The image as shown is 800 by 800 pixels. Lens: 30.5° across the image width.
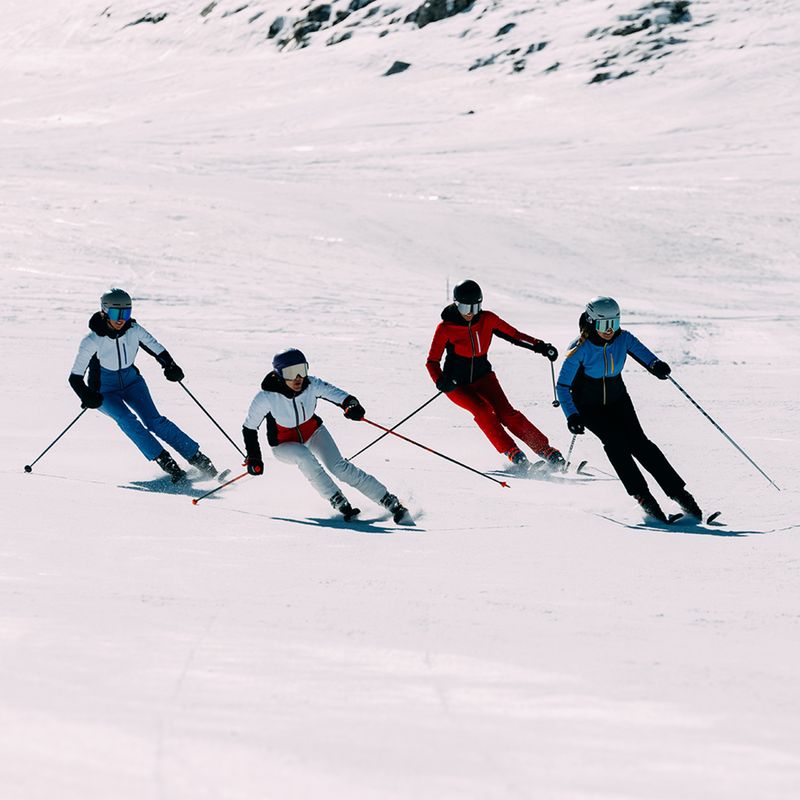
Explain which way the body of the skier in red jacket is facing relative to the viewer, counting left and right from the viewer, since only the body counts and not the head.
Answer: facing the viewer

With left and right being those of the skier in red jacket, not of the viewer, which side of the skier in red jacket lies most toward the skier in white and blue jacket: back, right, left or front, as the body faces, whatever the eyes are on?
right

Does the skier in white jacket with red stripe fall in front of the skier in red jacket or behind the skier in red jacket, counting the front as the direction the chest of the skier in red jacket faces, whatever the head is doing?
in front

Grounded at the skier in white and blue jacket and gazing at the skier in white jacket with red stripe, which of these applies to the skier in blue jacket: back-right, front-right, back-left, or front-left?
front-left

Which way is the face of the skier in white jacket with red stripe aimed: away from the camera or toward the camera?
toward the camera

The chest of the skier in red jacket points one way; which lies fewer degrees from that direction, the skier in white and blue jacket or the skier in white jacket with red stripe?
the skier in white jacket with red stripe

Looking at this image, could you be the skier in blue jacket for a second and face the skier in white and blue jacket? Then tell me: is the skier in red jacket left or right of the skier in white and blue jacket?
right

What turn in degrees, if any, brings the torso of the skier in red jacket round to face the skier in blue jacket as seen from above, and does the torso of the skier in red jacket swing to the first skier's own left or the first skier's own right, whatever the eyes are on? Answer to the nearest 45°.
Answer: approximately 45° to the first skier's own left

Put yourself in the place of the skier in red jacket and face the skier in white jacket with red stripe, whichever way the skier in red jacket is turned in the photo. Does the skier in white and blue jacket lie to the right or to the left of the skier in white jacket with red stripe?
right
